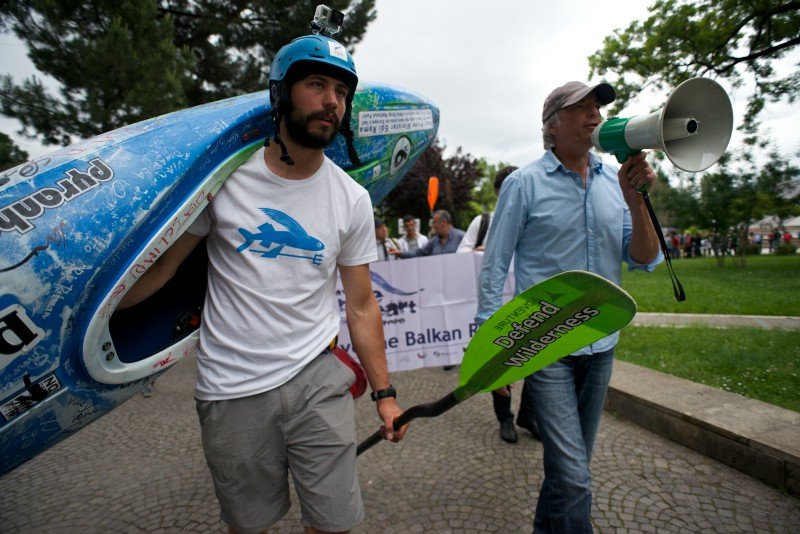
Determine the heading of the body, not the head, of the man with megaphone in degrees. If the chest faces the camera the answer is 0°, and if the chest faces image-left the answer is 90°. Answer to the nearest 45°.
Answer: approximately 315°

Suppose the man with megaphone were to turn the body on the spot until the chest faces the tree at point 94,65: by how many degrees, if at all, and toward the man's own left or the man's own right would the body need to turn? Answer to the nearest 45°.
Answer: approximately 180°

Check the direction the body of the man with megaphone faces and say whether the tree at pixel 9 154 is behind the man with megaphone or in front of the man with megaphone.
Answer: behind
